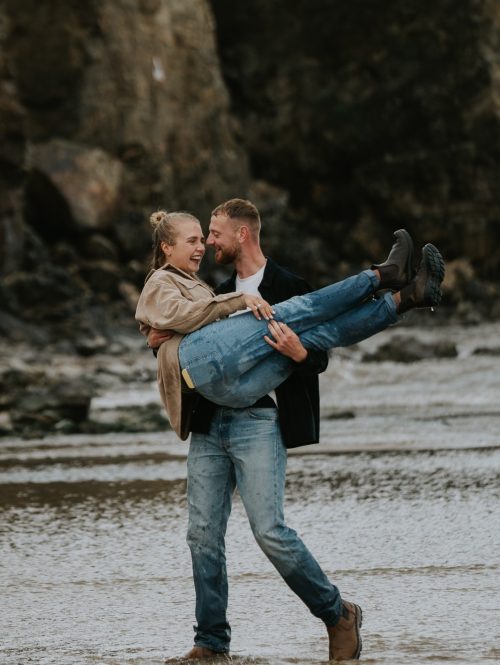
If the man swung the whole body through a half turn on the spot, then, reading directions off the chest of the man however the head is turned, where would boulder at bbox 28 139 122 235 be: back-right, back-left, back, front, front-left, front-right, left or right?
front-left

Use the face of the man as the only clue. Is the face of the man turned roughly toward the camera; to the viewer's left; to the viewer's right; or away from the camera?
to the viewer's left

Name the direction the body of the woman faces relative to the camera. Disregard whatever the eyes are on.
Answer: to the viewer's right

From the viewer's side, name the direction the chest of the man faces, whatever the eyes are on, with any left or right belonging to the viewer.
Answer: facing the viewer and to the left of the viewer

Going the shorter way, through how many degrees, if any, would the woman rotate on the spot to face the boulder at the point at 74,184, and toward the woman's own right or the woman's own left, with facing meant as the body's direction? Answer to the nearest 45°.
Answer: approximately 90° to the woman's own left
